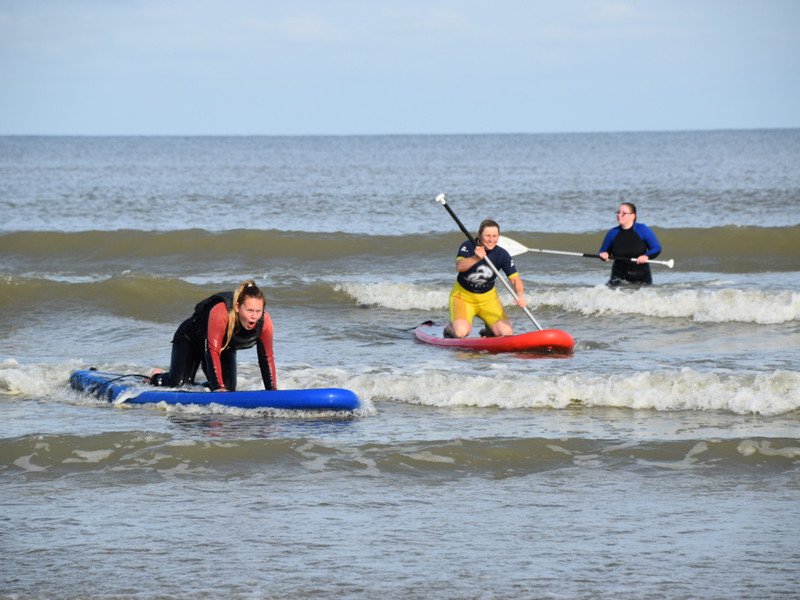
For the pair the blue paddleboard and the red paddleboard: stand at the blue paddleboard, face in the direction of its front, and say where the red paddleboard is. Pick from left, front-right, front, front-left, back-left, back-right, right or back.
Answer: front-left

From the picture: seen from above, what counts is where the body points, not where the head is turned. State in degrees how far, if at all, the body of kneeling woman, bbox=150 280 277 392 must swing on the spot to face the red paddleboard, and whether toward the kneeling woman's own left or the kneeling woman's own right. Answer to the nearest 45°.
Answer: approximately 90° to the kneeling woman's own left

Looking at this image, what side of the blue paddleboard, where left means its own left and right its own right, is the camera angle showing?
right

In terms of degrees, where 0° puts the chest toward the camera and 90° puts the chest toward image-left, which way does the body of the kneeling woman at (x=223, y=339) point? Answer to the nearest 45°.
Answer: approximately 315°
